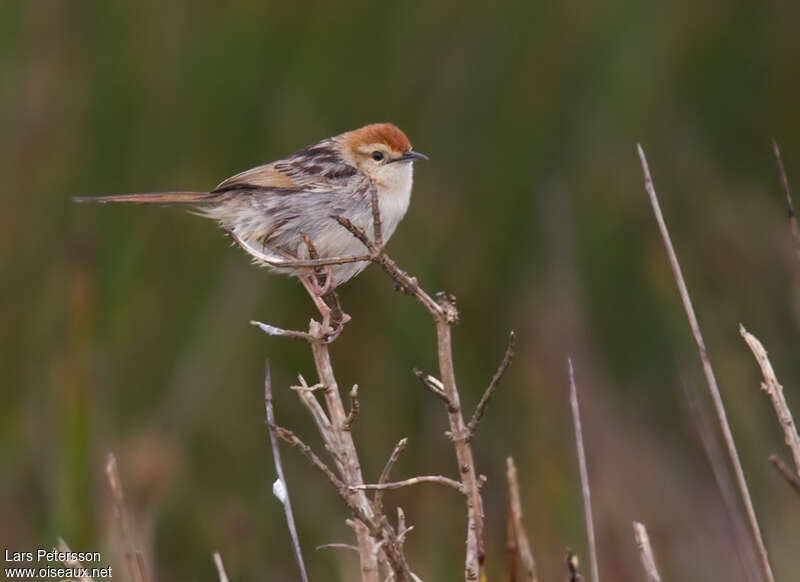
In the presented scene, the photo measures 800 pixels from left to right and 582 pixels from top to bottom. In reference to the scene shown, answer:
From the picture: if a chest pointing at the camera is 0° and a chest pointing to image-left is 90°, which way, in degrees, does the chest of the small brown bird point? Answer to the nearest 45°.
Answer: approximately 270°

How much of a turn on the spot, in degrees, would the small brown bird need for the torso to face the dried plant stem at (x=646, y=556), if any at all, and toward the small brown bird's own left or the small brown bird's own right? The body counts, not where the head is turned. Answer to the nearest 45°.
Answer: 0° — it already faces it

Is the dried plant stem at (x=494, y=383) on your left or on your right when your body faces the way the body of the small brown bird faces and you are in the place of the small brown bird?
on your right
